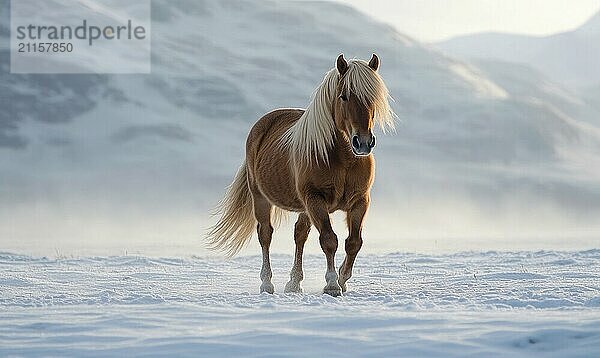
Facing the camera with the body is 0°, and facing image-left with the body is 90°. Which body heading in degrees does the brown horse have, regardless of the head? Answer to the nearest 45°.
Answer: approximately 315°
